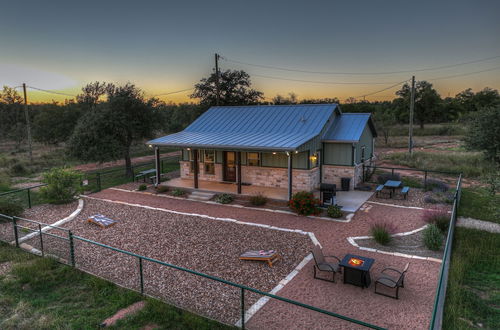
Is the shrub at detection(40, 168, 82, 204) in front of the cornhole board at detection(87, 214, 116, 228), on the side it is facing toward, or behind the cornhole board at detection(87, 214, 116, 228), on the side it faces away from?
behind

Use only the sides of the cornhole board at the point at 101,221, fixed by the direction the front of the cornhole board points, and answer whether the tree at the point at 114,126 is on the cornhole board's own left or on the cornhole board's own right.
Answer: on the cornhole board's own left

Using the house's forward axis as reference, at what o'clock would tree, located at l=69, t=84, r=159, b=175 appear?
The tree is roughly at 2 o'clock from the house.

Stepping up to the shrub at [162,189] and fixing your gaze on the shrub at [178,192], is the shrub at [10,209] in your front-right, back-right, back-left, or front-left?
back-right

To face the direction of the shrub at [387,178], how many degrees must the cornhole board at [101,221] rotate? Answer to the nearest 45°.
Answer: approximately 45° to its left

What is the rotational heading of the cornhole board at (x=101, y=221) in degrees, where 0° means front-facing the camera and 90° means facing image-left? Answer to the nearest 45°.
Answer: approximately 315°

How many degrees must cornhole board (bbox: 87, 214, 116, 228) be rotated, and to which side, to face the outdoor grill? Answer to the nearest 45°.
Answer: approximately 45° to its left

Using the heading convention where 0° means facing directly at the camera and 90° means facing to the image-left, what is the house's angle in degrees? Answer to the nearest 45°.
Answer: approximately 45°

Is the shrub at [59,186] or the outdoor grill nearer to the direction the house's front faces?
the shrub

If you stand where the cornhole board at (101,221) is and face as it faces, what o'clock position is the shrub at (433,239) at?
The shrub is roughly at 12 o'clock from the cornhole board.

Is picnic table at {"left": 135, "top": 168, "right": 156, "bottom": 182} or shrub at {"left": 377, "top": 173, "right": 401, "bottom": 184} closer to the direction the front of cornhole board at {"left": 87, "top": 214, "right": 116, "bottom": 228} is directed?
the shrub

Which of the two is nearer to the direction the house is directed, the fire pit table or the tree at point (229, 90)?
the fire pit table
